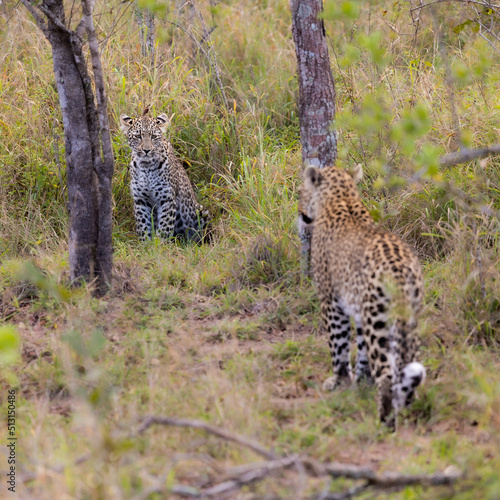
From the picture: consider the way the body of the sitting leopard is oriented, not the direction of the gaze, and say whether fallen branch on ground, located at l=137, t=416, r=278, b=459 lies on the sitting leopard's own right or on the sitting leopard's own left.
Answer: on the sitting leopard's own left

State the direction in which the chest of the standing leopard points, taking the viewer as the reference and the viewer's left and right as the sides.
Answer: facing away from the viewer and to the left of the viewer

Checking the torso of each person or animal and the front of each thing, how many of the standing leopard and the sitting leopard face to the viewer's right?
0

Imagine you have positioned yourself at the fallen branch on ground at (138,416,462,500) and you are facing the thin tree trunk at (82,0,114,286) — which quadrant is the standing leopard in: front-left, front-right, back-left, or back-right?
front-right

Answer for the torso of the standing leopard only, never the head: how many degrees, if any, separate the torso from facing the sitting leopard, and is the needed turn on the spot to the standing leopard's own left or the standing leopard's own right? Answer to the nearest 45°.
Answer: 0° — it already faces it

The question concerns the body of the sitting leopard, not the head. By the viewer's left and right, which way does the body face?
facing the viewer and to the left of the viewer

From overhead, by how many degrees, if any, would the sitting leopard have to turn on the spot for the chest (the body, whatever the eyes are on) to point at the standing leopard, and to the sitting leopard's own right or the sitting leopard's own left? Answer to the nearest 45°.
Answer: approximately 45° to the sitting leopard's own left

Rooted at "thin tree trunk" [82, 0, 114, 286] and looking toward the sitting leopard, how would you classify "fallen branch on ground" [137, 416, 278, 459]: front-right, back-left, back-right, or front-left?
back-right

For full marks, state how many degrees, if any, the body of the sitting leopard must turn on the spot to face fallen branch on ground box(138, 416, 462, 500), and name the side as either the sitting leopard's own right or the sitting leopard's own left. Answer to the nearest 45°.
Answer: approximately 45° to the sitting leopard's own left
